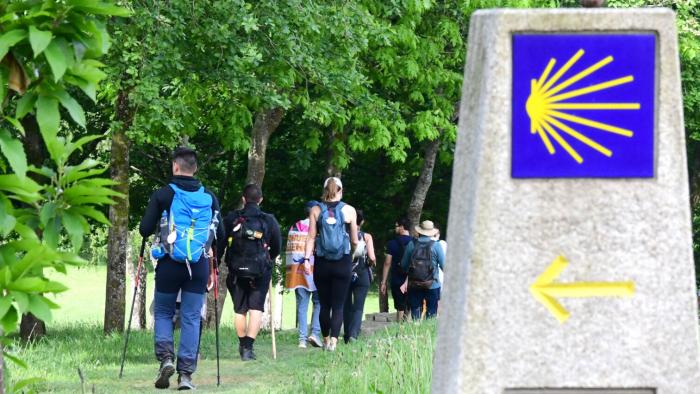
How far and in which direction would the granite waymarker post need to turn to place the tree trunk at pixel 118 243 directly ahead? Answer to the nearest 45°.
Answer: approximately 135° to its right

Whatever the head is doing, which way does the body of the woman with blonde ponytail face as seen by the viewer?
away from the camera

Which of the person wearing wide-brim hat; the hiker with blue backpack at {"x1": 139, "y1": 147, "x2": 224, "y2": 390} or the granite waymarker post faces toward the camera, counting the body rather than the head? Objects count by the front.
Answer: the granite waymarker post

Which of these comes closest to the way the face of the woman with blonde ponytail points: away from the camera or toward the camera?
away from the camera

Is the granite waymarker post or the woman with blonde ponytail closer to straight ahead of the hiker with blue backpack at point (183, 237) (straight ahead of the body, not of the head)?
the woman with blonde ponytail

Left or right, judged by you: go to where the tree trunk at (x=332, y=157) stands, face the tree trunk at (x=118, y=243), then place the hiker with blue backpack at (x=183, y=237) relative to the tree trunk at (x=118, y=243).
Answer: left

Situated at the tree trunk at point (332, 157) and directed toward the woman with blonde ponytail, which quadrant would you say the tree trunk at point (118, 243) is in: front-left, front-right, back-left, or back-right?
front-right

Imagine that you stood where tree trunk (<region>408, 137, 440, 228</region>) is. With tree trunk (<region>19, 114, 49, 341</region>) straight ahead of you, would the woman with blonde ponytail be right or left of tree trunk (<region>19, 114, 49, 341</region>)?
left

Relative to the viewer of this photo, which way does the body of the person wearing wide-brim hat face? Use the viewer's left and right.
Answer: facing away from the viewer

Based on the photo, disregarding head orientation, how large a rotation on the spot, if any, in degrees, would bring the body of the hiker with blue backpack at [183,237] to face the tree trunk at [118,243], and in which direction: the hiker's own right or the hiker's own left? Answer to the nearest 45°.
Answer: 0° — they already face it

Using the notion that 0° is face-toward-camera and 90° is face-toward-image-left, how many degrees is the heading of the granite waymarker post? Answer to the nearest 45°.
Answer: approximately 0°

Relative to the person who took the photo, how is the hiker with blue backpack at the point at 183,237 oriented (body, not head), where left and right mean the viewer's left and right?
facing away from the viewer

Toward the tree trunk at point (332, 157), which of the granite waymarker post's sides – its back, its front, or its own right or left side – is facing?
back
